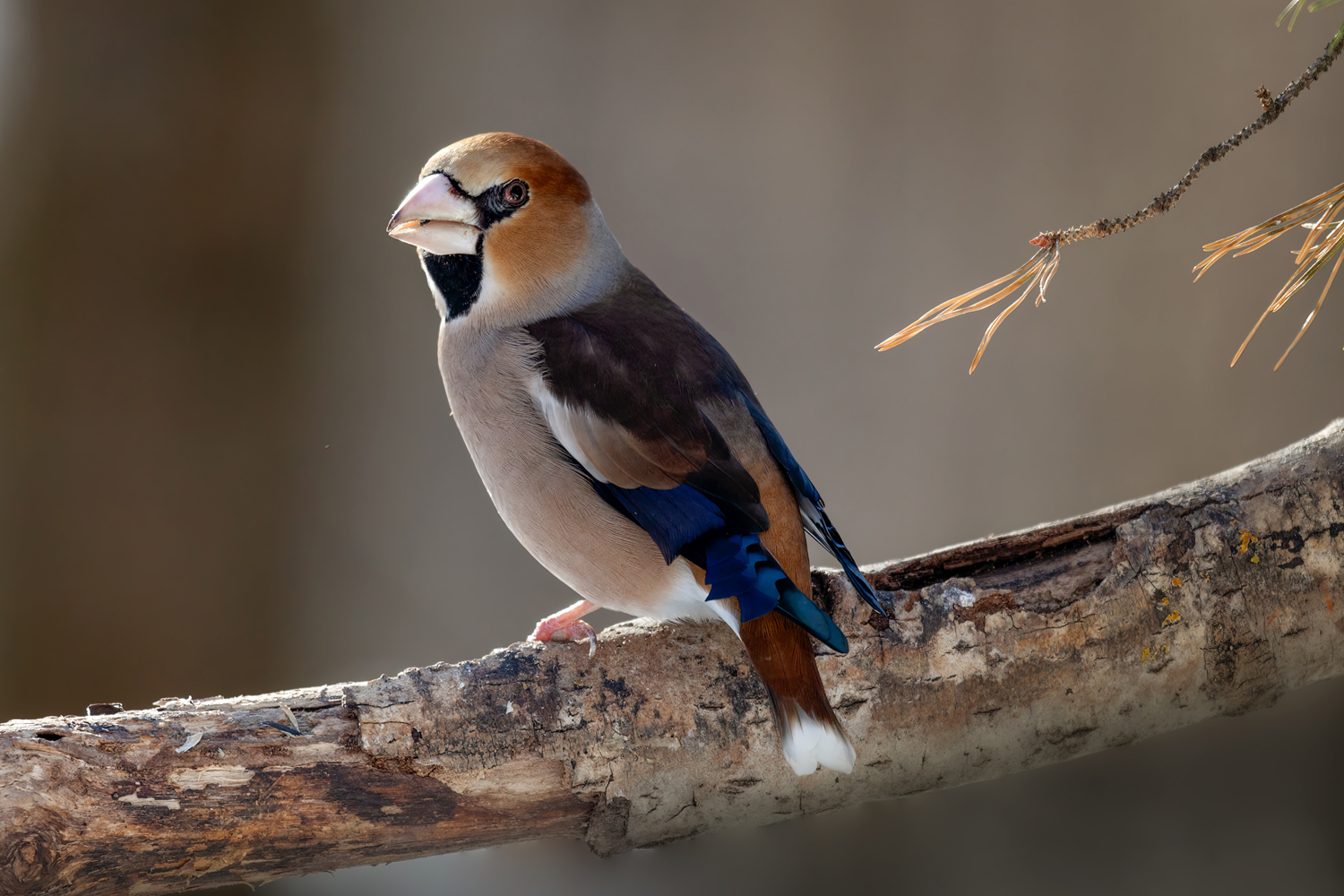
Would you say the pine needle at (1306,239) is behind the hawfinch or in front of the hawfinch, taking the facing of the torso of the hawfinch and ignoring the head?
behind

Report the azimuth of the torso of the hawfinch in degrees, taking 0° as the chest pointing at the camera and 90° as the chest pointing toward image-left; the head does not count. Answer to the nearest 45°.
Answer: approximately 90°
